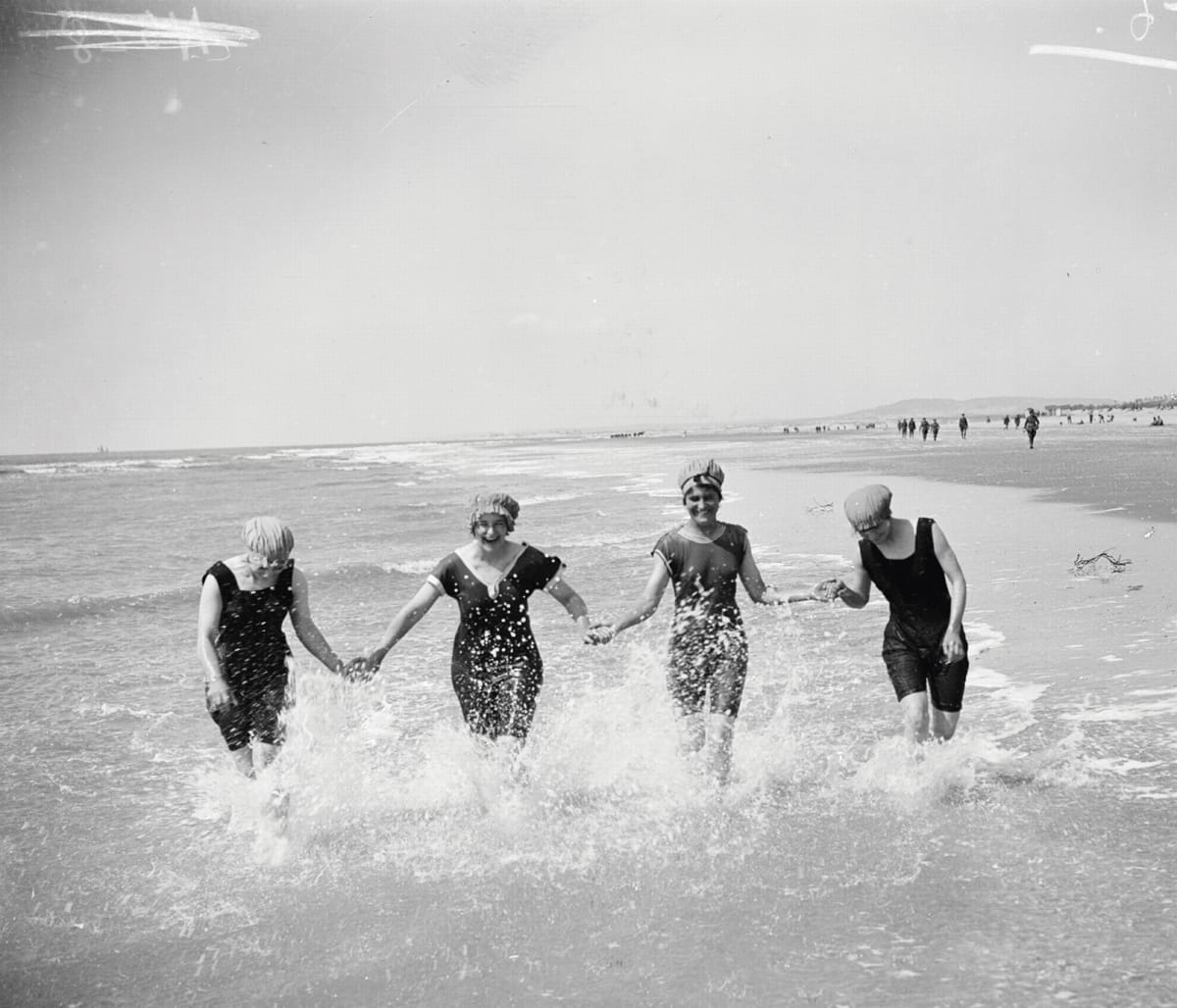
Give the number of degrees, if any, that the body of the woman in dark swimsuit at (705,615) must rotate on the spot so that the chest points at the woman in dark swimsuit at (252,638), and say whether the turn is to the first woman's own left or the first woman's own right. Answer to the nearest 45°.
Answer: approximately 90° to the first woman's own right

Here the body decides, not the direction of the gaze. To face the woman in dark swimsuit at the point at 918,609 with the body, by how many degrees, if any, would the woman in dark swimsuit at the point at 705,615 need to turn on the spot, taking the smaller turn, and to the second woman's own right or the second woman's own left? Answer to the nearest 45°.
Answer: approximately 90° to the second woman's own left

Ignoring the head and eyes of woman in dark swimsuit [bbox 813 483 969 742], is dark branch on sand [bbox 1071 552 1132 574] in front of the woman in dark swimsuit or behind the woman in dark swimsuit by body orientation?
behind

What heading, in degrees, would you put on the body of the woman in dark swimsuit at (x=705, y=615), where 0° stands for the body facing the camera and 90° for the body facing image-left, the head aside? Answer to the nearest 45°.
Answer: approximately 0°

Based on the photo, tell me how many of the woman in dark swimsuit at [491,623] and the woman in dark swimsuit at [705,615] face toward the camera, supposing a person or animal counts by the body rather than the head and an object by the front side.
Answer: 2

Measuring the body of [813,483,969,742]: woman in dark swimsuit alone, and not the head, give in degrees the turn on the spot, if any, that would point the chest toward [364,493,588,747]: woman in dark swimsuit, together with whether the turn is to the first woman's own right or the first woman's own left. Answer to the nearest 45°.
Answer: approximately 45° to the first woman's own right
